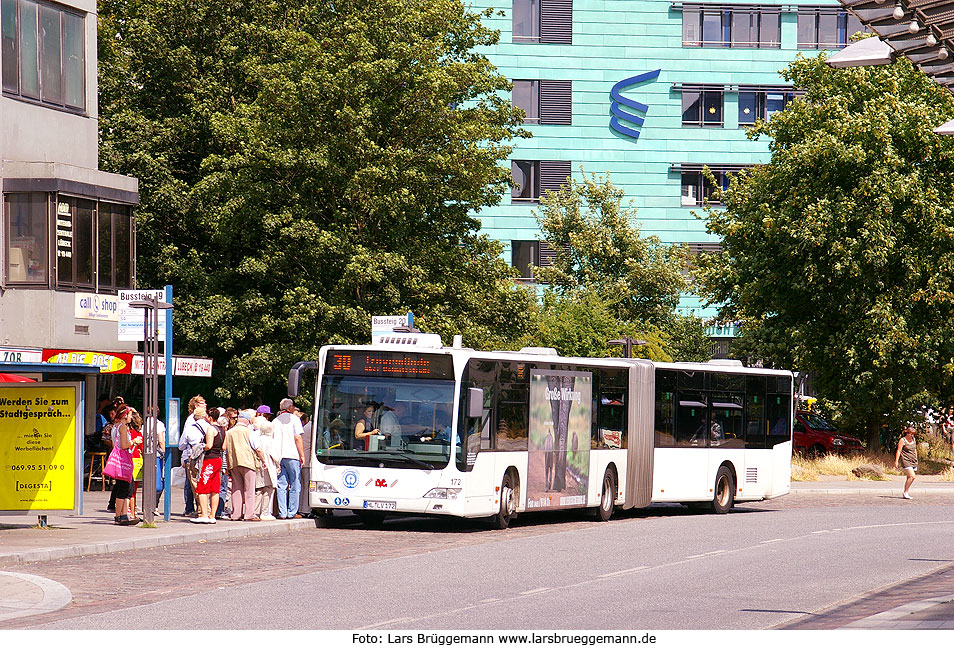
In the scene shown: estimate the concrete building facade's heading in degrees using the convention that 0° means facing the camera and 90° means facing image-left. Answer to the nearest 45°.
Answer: approximately 315°

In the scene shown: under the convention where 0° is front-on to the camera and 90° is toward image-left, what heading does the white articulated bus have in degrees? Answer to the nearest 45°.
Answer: approximately 45°

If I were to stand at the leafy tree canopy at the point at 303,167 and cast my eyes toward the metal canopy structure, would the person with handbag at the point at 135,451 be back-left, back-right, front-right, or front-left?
front-right

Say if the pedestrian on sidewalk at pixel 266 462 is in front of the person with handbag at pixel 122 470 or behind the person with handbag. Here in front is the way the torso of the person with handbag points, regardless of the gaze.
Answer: in front

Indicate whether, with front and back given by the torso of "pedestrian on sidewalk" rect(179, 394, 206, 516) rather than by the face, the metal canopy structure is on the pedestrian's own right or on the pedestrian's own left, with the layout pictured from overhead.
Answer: on the pedestrian's own right

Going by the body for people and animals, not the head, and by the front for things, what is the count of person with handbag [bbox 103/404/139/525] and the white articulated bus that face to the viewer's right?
1

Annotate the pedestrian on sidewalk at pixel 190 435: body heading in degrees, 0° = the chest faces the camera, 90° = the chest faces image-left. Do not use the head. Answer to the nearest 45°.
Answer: approximately 270°

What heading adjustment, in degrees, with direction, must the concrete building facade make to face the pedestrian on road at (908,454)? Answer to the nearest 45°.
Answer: approximately 45° to its left

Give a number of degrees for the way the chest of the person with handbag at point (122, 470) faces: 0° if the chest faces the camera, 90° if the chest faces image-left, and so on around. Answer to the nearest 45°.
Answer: approximately 270°

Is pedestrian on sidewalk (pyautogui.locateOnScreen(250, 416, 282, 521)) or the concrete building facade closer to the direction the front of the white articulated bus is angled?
the pedestrian on sidewalk

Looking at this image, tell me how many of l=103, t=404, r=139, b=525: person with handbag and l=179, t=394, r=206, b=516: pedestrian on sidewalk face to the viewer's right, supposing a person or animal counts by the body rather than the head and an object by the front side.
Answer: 2
